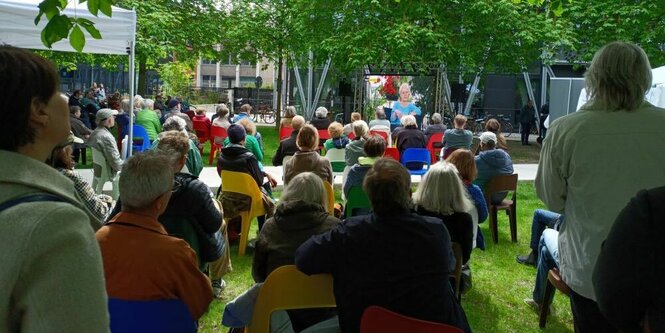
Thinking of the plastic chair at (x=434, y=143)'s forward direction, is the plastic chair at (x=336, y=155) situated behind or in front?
behind

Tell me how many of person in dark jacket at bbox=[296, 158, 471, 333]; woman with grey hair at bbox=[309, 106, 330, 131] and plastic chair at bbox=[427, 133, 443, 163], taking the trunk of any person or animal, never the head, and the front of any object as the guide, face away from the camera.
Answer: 3

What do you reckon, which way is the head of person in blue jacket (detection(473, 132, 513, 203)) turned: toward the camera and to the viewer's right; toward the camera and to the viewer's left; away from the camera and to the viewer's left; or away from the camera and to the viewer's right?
away from the camera and to the viewer's left

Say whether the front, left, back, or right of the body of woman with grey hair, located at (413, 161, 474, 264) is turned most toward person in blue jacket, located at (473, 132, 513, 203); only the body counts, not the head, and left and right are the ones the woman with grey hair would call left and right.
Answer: front

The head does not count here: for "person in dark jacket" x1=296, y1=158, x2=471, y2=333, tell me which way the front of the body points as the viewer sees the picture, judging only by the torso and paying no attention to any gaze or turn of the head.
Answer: away from the camera

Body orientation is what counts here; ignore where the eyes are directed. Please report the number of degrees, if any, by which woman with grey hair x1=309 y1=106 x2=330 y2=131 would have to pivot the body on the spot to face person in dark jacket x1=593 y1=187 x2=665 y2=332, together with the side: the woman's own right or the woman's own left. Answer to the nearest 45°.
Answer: approximately 180°

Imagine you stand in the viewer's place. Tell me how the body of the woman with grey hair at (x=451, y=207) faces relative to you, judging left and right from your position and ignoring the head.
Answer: facing away from the viewer

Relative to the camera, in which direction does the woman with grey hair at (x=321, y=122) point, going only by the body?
away from the camera

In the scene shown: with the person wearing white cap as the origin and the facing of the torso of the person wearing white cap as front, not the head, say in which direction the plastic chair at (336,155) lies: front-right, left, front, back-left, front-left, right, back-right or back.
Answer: front-right

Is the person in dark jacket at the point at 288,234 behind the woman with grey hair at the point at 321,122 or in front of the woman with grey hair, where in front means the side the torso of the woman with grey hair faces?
behind

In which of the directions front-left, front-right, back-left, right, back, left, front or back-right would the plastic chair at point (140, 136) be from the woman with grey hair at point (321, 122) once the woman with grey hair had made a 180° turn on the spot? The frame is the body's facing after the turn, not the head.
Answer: front-right

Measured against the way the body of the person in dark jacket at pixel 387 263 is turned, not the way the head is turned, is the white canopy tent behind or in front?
in front

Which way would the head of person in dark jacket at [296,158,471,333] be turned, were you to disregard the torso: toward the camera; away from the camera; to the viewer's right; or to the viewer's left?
away from the camera

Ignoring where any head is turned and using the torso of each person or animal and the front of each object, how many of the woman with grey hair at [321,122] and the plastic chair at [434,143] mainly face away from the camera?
2

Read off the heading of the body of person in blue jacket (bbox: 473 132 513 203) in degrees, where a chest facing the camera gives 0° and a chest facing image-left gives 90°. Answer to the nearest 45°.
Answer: approximately 135°

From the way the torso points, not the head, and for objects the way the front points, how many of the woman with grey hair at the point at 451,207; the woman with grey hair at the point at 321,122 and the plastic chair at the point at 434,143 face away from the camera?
3

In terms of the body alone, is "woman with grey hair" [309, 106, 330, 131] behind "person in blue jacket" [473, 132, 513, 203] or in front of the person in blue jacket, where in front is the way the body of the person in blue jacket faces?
in front

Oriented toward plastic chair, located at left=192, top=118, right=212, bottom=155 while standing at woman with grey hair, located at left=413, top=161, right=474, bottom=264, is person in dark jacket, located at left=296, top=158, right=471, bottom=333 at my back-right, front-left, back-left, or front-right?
back-left

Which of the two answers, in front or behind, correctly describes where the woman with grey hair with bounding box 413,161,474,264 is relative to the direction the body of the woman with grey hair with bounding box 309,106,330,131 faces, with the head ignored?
behind

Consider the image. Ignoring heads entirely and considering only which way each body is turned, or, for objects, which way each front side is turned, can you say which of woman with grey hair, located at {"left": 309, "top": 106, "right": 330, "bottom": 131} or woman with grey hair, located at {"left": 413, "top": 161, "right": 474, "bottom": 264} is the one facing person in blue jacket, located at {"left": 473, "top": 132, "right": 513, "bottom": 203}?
woman with grey hair, located at {"left": 413, "top": 161, "right": 474, "bottom": 264}
